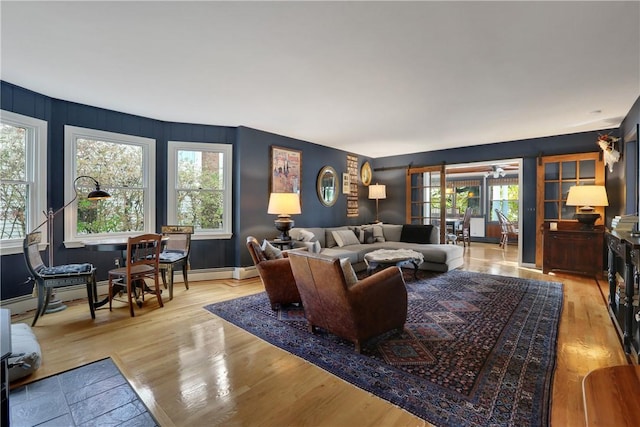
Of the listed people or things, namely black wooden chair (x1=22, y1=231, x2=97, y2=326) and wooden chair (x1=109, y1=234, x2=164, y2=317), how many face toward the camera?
0

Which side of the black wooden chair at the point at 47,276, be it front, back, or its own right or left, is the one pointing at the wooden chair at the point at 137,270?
front

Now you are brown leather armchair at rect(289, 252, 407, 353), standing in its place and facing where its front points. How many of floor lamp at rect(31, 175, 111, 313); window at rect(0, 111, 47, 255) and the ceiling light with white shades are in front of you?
1

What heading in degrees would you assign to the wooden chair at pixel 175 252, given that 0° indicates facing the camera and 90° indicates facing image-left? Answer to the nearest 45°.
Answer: approximately 45°

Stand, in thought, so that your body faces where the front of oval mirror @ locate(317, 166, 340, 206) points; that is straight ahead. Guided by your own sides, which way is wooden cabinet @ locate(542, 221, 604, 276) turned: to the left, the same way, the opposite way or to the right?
to the right

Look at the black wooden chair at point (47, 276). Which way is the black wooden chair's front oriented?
to the viewer's right

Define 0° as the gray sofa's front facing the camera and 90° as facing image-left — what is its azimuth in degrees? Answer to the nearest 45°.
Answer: approximately 0°

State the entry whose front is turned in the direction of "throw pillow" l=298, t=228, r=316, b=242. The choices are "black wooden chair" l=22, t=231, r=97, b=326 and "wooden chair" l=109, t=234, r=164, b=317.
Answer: the black wooden chair

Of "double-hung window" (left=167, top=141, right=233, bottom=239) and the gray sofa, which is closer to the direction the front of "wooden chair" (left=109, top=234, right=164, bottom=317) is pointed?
the double-hung window

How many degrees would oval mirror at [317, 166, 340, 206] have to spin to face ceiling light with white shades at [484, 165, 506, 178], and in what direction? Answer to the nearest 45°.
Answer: approximately 90° to its left

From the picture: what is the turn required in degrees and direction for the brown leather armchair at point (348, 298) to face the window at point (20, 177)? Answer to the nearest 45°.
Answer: approximately 135° to its left

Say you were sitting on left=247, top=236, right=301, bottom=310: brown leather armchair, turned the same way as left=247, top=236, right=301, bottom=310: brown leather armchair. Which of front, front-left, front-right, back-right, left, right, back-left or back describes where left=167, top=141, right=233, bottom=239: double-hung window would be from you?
back-left

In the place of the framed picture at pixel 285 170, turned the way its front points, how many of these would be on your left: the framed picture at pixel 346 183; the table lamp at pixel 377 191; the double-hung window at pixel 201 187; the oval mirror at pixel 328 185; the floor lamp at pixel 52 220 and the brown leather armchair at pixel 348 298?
3

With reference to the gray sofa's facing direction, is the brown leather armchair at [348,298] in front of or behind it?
in front

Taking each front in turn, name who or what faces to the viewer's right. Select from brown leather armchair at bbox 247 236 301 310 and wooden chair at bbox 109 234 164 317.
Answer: the brown leather armchair

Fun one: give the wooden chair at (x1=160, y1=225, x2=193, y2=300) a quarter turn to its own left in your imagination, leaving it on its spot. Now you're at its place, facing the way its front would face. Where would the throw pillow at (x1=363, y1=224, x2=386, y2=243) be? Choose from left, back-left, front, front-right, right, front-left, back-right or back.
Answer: front-left
